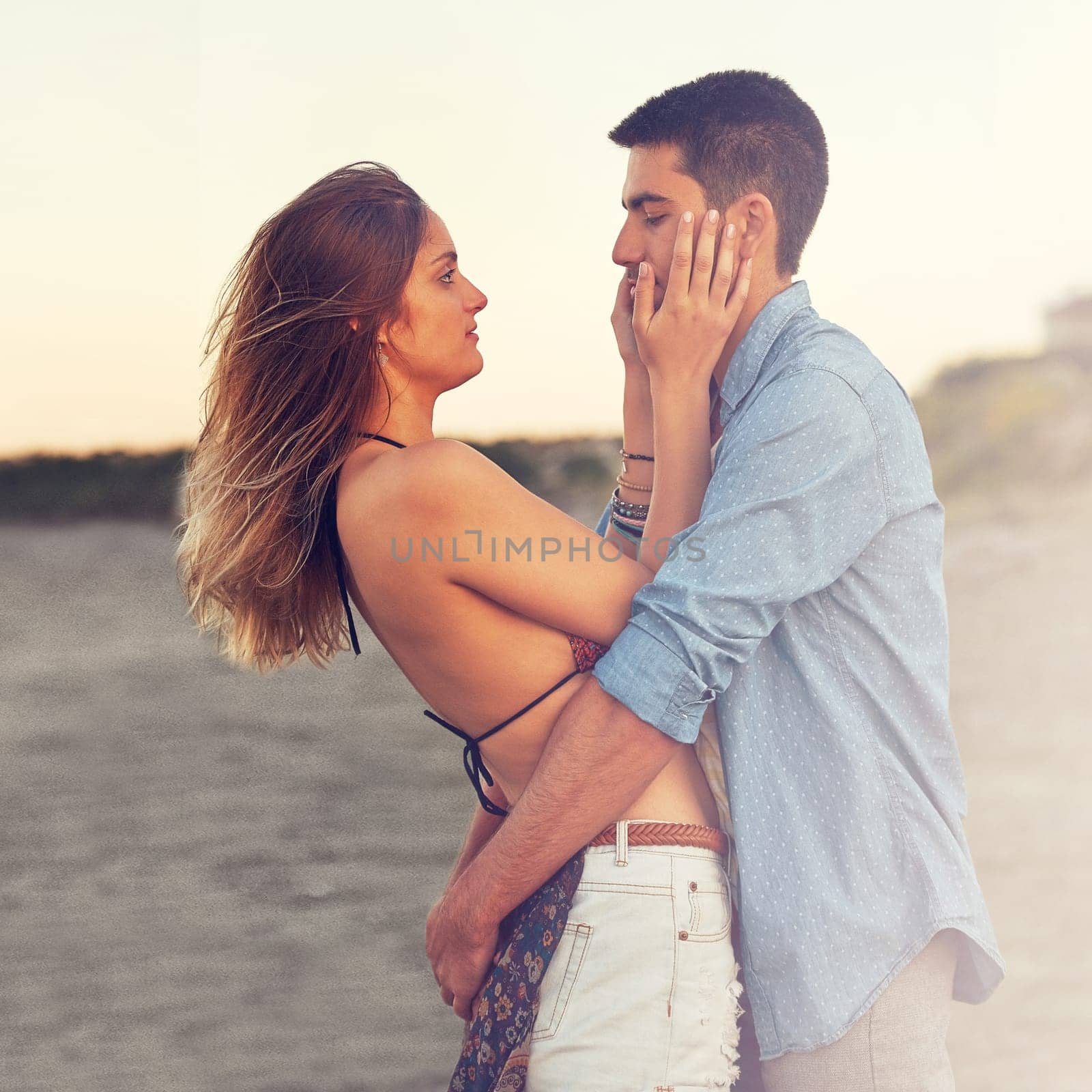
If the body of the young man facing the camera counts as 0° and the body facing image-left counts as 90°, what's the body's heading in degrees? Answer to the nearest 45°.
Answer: approximately 90°

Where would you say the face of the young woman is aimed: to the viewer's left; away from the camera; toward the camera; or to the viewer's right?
to the viewer's right

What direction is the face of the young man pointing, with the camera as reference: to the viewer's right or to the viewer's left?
to the viewer's left
